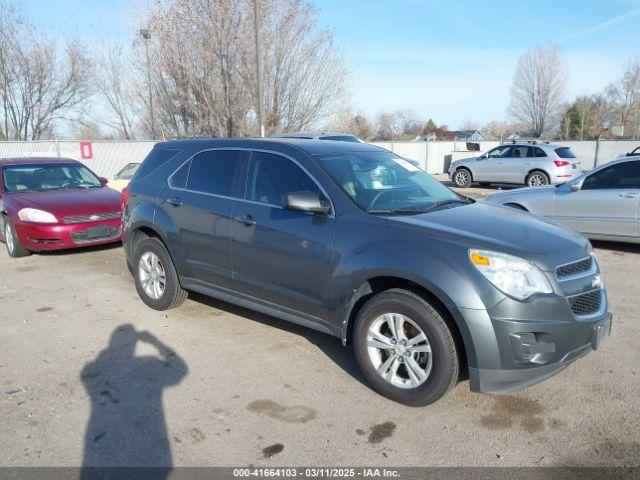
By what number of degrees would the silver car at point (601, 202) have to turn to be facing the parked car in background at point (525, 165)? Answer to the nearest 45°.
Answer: approximately 90° to its right

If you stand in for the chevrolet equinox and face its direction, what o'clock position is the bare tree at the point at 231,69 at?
The bare tree is roughly at 7 o'clock from the chevrolet equinox.

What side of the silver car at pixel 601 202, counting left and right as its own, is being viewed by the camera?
left

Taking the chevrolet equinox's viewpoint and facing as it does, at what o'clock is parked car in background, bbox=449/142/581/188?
The parked car in background is roughly at 8 o'clock from the chevrolet equinox.

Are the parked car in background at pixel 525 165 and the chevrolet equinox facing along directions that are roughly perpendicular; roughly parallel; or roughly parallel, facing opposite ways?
roughly parallel, facing opposite ways

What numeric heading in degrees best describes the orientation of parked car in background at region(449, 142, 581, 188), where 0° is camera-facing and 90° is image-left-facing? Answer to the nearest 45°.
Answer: approximately 135°

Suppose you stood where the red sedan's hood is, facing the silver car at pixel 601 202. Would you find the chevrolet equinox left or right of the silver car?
right

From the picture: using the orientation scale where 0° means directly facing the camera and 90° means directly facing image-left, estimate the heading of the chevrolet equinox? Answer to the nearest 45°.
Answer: approximately 315°

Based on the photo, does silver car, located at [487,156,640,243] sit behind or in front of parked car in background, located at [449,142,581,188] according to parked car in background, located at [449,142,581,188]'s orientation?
behind

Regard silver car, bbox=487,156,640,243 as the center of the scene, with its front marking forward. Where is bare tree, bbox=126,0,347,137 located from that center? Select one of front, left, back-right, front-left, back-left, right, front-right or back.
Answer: front-right
